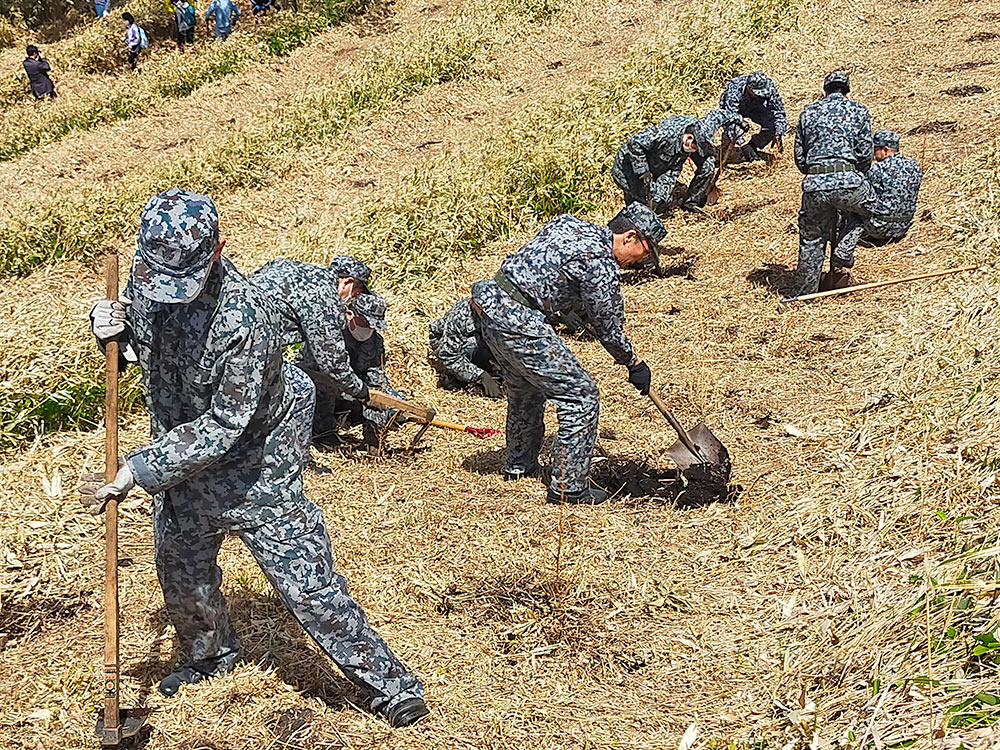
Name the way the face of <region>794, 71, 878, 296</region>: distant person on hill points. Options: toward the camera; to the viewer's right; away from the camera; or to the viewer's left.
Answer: away from the camera

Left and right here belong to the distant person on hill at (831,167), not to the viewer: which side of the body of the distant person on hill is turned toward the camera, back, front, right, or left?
back

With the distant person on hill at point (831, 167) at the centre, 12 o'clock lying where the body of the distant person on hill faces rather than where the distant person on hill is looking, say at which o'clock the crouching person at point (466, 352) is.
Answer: The crouching person is roughly at 8 o'clock from the distant person on hill.

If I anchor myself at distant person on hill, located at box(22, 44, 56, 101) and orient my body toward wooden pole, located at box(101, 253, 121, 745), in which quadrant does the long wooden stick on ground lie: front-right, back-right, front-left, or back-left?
front-left

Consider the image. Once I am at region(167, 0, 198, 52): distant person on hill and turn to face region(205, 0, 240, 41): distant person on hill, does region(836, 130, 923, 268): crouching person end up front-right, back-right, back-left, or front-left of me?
front-right
